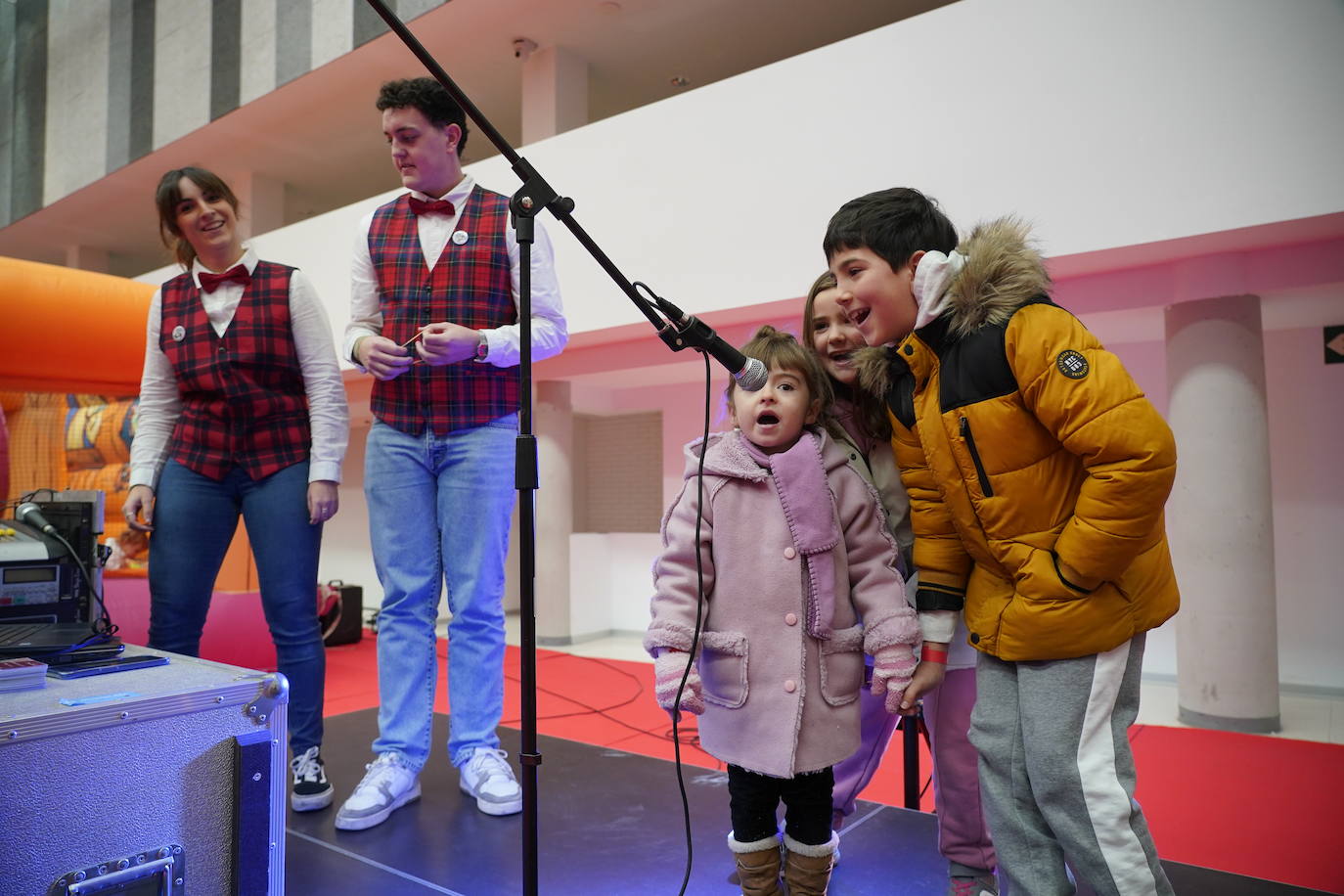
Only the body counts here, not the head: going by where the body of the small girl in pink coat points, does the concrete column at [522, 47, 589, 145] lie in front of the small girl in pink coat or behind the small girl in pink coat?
behind

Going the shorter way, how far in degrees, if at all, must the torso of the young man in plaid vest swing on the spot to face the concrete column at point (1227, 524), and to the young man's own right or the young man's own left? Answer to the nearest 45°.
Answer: approximately 90° to the young man's own left

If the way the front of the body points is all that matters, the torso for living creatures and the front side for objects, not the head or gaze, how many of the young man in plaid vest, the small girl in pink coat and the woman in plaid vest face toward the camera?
3

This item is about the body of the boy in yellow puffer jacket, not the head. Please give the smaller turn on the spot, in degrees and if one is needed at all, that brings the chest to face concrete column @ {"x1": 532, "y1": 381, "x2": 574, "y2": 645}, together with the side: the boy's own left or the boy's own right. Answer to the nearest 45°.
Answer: approximately 90° to the boy's own right

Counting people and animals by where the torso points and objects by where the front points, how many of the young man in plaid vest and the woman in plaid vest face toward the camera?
2

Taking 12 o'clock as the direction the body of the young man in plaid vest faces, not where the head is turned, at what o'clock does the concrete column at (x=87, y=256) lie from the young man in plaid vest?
The concrete column is roughly at 5 o'clock from the young man in plaid vest.

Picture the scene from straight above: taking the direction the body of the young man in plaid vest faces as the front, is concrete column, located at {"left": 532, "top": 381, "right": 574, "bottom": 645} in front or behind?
behind

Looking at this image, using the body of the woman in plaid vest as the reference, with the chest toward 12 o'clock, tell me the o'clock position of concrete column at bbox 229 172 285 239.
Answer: The concrete column is roughly at 6 o'clock from the woman in plaid vest.

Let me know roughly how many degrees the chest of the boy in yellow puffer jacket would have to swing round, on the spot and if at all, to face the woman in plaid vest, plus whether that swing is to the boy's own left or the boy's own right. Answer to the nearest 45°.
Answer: approximately 45° to the boy's own right

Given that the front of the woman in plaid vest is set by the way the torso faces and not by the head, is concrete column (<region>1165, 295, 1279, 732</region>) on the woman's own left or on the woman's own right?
on the woman's own left

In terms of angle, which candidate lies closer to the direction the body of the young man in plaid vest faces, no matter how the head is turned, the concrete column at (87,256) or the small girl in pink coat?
the small girl in pink coat

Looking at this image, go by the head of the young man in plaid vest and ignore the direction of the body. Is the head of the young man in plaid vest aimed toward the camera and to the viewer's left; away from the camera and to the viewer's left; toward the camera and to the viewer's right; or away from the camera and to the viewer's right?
toward the camera and to the viewer's left

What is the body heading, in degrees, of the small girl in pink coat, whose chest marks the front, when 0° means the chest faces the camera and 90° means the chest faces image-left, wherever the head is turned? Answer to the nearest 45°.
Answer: approximately 0°
